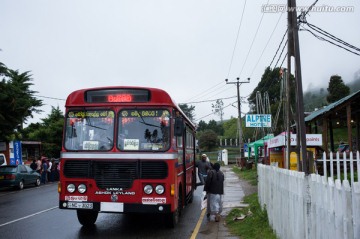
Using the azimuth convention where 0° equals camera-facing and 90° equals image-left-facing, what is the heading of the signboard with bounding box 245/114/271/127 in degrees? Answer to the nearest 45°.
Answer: approximately 0°

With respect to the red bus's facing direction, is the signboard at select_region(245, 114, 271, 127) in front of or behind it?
behind

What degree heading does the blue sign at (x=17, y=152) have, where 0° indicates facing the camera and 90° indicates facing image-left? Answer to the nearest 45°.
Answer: approximately 0°

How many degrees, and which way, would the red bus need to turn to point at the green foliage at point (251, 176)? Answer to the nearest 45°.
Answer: approximately 135° to its left

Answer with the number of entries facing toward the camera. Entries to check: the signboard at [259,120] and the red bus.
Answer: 2
